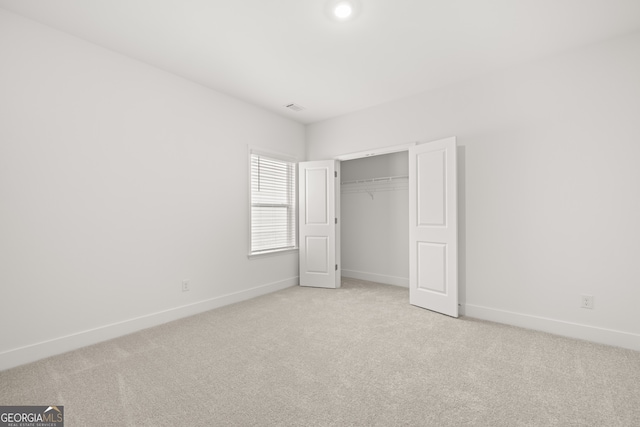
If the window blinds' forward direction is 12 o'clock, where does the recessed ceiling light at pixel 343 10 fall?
The recessed ceiling light is roughly at 1 o'clock from the window blinds.

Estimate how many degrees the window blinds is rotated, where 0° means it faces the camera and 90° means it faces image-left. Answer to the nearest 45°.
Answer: approximately 315°

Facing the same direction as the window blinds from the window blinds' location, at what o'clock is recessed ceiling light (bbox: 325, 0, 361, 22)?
The recessed ceiling light is roughly at 1 o'clock from the window blinds.

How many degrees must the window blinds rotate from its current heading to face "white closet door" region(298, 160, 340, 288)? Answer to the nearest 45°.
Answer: approximately 45° to its left

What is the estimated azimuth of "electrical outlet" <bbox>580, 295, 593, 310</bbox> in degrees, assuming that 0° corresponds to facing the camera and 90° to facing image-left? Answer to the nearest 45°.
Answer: approximately 45°
